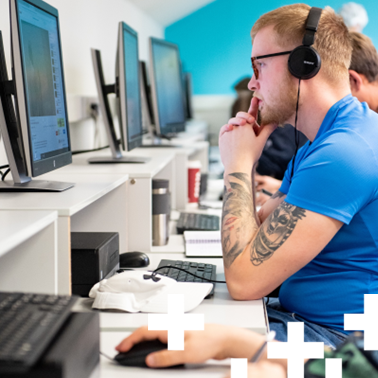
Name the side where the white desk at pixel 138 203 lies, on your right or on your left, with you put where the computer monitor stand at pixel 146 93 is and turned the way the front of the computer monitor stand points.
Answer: on your right

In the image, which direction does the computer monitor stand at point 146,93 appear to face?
to the viewer's right

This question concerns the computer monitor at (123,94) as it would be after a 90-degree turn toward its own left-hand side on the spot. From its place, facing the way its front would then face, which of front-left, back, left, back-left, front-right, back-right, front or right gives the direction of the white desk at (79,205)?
back

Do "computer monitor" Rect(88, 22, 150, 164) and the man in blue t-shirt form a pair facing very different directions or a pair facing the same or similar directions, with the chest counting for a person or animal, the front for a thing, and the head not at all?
very different directions

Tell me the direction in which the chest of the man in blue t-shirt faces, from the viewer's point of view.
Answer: to the viewer's left

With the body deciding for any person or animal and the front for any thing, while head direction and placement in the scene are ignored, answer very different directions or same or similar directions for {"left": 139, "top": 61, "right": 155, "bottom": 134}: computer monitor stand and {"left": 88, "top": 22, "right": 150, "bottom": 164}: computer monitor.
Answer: same or similar directions

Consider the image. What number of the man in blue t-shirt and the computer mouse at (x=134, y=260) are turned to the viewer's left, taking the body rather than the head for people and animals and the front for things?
2

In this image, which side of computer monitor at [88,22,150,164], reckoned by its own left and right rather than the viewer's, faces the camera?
right

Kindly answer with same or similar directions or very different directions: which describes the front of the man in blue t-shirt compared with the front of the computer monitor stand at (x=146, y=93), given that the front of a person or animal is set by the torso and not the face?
very different directions

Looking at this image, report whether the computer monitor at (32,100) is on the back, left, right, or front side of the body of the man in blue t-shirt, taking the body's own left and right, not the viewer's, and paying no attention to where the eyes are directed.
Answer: front

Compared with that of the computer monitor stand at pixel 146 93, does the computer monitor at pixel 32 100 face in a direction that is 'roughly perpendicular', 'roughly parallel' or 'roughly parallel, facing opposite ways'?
roughly parallel

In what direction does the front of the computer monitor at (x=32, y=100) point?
to the viewer's right

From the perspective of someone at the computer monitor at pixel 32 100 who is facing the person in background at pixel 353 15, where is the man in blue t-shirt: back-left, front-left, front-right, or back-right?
front-right

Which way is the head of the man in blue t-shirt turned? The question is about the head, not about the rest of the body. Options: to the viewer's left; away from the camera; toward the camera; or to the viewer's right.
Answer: to the viewer's left

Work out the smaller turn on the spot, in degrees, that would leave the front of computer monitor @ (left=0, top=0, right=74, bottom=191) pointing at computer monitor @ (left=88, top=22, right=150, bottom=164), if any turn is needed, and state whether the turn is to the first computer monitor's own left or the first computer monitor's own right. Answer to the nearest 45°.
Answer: approximately 45° to the first computer monitor's own left
